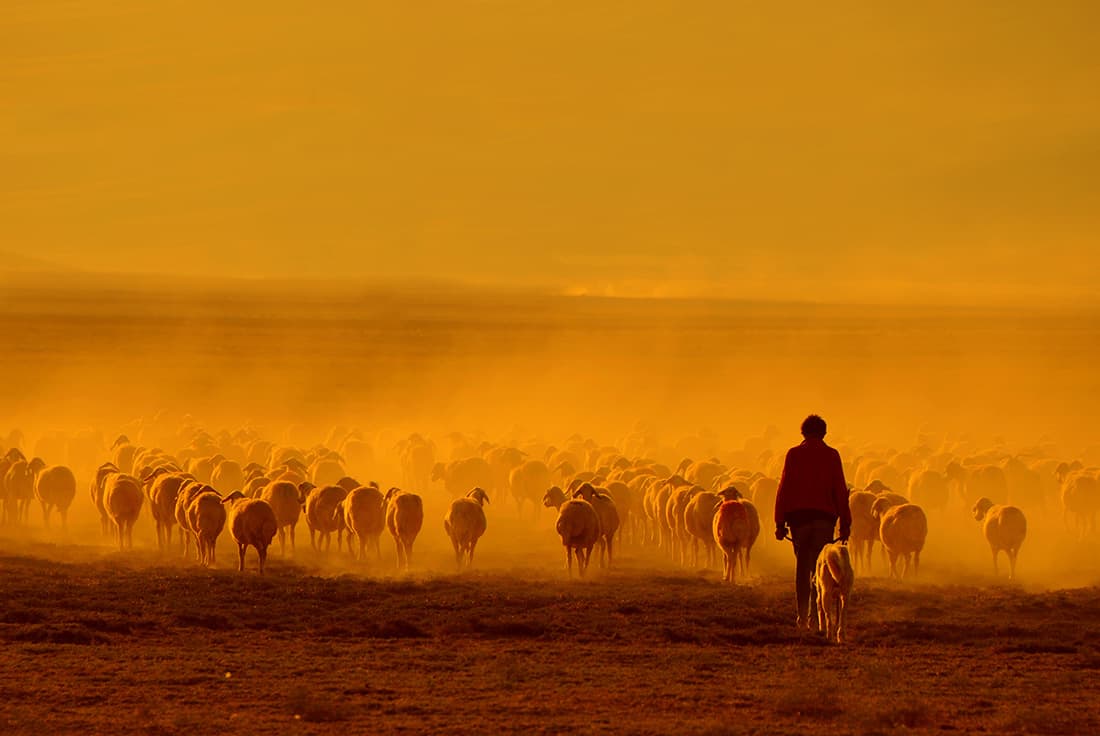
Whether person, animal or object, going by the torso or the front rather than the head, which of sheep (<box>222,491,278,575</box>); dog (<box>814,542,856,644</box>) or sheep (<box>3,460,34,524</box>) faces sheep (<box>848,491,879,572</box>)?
dog (<box>814,542,856,644</box>)

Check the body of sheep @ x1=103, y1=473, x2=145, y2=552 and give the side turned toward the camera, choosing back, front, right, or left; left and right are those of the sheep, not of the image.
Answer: back

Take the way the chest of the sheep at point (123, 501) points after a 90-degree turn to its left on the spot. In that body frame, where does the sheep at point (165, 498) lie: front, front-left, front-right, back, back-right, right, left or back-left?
back-left

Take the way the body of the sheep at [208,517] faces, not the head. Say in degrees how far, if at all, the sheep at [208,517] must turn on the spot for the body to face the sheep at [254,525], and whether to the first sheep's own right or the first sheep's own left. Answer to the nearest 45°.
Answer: approximately 135° to the first sheep's own right

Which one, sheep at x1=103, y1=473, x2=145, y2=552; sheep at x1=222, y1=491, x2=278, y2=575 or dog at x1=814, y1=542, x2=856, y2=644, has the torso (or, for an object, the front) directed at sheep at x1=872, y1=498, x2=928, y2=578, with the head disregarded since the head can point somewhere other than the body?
dog at x1=814, y1=542, x2=856, y2=644

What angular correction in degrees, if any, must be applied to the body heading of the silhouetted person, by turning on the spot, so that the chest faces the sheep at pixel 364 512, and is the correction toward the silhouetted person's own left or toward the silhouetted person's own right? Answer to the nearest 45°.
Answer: approximately 45° to the silhouetted person's own left

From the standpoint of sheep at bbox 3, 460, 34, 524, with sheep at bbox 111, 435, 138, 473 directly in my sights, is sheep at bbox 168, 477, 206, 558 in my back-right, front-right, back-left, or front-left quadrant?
back-right

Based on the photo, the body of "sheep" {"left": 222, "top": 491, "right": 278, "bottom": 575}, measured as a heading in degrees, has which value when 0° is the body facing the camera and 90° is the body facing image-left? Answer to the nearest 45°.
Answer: approximately 135°

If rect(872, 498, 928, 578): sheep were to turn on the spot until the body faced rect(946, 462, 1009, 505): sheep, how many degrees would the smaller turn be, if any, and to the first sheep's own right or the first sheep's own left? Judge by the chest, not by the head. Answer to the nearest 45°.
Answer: approximately 45° to the first sheep's own right

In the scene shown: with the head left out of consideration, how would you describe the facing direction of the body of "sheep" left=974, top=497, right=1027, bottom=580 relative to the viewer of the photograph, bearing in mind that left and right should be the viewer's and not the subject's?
facing away from the viewer and to the left of the viewer

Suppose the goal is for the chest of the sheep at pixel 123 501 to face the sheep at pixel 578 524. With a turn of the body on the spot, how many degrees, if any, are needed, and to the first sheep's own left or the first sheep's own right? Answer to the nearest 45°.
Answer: approximately 135° to the first sheep's own right

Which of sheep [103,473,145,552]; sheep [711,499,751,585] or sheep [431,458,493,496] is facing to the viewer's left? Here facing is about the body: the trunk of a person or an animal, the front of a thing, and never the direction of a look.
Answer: sheep [431,458,493,496]
